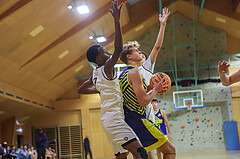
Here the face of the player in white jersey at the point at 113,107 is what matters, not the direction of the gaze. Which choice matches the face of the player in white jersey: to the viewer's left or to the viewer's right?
to the viewer's right

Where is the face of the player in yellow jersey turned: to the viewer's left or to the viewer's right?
to the viewer's right

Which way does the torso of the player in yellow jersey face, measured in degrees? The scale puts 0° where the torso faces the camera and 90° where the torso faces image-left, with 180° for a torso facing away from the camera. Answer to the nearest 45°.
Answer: approximately 270°

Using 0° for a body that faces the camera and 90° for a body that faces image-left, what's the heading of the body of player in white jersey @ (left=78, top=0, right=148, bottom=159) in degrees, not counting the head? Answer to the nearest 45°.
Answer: approximately 270°

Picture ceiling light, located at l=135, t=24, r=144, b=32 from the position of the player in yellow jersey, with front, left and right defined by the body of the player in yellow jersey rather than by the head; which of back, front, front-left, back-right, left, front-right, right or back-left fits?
left

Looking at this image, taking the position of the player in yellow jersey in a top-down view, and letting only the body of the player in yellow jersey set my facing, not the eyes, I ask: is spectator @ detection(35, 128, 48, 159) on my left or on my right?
on my left

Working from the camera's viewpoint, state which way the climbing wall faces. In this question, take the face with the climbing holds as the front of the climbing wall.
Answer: facing the viewer

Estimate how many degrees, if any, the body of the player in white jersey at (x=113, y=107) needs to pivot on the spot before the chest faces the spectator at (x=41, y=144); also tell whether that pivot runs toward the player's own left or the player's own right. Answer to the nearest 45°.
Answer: approximately 90° to the player's own left
